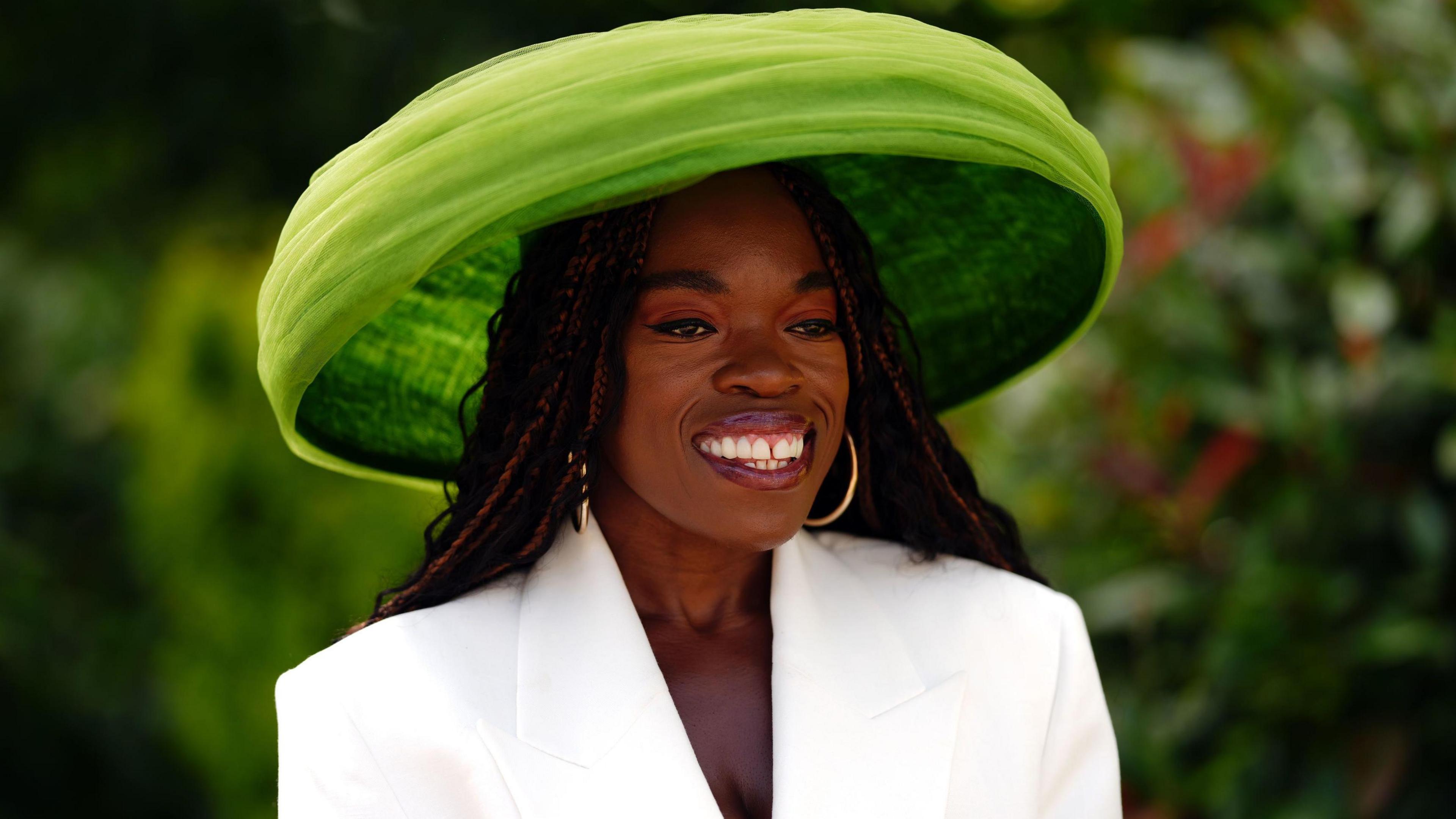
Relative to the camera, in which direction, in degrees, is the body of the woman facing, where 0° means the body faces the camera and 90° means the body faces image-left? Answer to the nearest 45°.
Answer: approximately 0°
